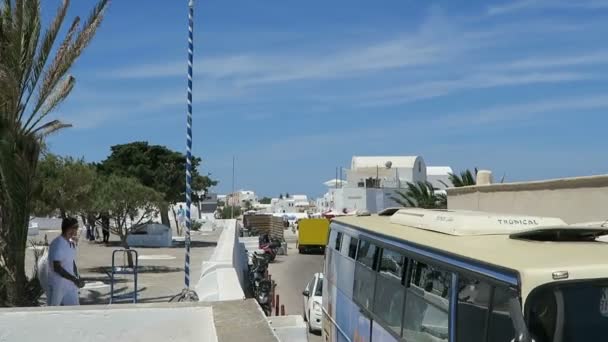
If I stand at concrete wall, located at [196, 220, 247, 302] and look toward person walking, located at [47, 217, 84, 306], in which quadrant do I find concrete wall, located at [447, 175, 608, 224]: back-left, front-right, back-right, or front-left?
back-left

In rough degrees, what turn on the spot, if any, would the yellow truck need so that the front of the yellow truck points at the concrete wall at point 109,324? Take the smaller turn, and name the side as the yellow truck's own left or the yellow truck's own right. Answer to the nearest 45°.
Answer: approximately 180°

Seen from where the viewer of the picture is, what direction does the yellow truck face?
facing away from the viewer

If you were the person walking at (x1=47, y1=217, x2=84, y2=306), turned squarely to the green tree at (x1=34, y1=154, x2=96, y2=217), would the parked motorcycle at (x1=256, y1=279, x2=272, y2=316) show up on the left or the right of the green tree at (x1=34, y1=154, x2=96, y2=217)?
right

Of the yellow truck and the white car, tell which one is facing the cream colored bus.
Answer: the white car

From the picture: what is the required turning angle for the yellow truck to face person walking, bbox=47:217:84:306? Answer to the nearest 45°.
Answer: approximately 180°

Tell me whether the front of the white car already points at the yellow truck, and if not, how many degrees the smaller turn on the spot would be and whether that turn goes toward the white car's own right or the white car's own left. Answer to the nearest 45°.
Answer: approximately 180°
